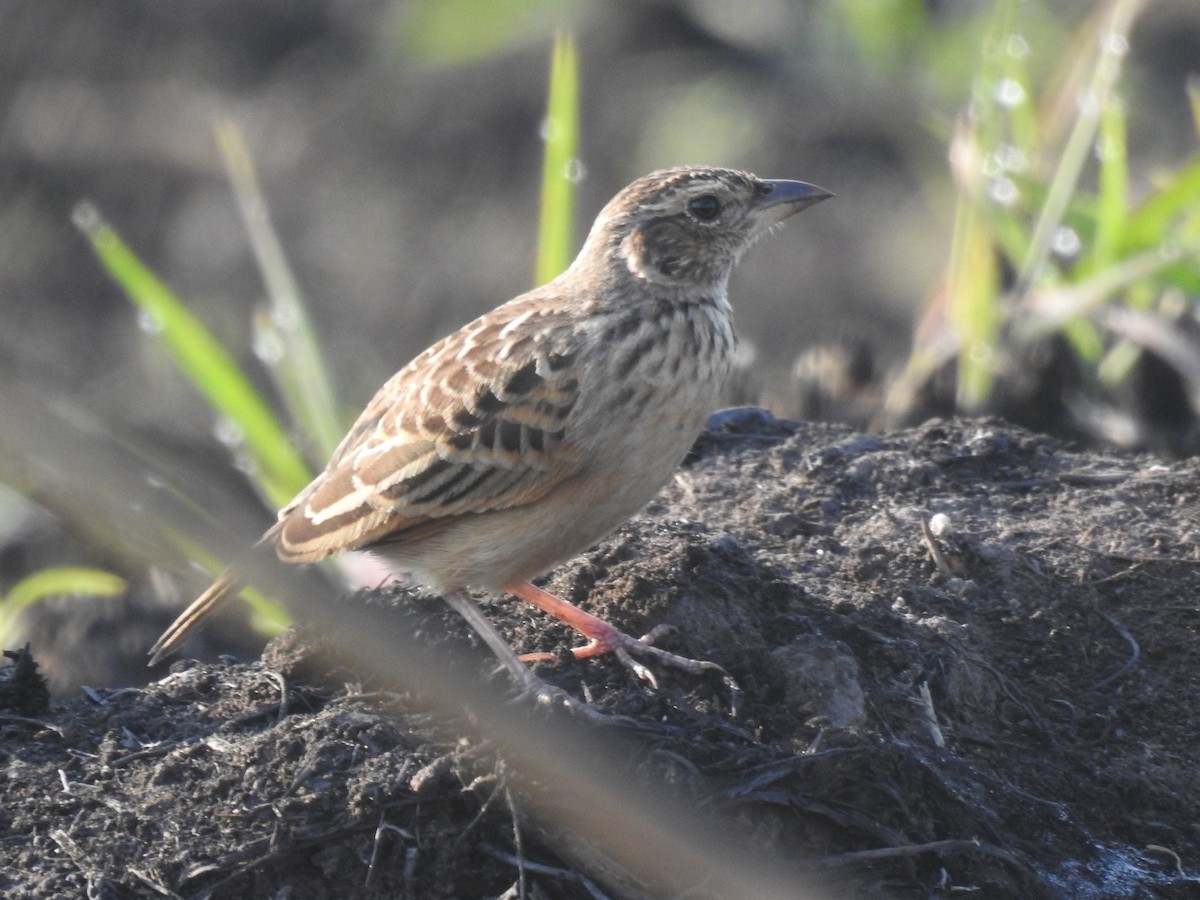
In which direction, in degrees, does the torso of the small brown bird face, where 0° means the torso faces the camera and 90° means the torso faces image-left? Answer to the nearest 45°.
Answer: approximately 270°
